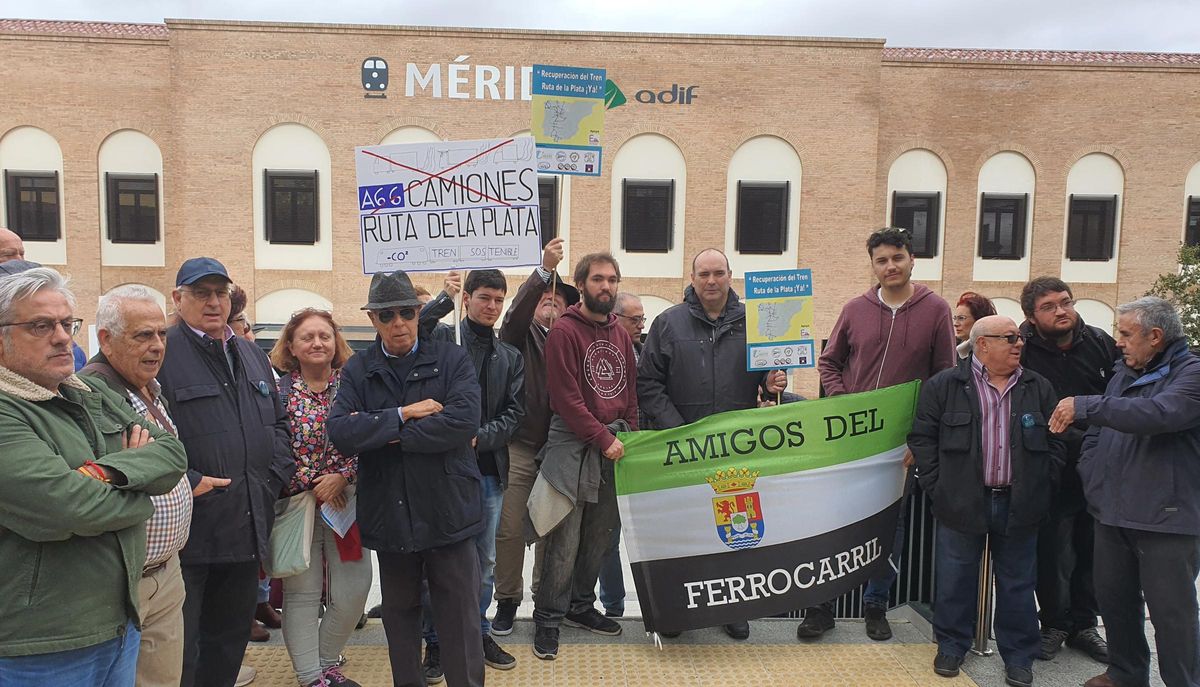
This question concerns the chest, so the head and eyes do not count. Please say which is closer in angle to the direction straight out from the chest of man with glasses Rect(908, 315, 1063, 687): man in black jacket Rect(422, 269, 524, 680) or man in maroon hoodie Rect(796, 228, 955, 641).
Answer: the man in black jacket

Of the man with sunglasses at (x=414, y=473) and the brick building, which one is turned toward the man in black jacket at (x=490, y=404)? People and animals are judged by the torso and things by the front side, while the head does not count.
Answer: the brick building

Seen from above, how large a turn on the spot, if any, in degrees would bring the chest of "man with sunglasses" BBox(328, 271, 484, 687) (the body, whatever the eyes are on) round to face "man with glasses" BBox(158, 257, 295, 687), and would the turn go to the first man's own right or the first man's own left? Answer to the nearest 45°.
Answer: approximately 90° to the first man's own right

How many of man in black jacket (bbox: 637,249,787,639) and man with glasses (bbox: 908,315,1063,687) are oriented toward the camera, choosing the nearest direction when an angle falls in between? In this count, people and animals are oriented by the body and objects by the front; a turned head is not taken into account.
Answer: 2

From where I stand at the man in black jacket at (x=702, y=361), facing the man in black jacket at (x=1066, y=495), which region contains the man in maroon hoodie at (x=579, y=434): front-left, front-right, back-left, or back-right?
back-right
